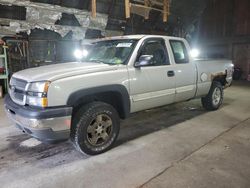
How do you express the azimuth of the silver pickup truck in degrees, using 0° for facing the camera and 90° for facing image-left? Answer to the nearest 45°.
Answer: approximately 45°
